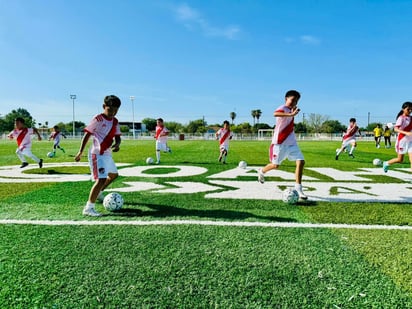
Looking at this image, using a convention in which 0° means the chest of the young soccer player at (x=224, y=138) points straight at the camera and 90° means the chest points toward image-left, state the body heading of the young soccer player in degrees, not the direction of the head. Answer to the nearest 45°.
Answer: approximately 0°

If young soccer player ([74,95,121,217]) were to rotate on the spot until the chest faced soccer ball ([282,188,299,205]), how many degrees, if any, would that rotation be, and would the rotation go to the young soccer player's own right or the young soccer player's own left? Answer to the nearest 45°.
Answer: approximately 45° to the young soccer player's own left

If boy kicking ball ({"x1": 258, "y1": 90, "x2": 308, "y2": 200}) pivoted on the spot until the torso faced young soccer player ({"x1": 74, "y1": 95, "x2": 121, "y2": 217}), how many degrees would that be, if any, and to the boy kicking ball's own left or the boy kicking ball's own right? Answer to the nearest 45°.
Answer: approximately 90° to the boy kicking ball's own right

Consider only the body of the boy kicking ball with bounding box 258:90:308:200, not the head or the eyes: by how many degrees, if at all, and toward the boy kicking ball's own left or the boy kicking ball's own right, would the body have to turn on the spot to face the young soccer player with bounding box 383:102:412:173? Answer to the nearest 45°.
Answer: approximately 90° to the boy kicking ball's own left

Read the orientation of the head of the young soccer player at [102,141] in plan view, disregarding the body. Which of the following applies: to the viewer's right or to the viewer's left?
to the viewer's right

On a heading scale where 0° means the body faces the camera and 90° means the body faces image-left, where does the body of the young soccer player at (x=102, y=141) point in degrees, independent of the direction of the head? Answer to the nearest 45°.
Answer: approximately 315°

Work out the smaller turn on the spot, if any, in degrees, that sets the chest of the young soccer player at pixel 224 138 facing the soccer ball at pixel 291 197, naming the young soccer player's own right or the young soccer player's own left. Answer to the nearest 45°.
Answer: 0° — they already face it

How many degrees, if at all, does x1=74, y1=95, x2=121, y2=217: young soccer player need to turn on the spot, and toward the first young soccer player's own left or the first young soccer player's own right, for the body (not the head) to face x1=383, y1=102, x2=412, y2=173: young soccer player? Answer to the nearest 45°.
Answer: approximately 45° to the first young soccer player's own left
